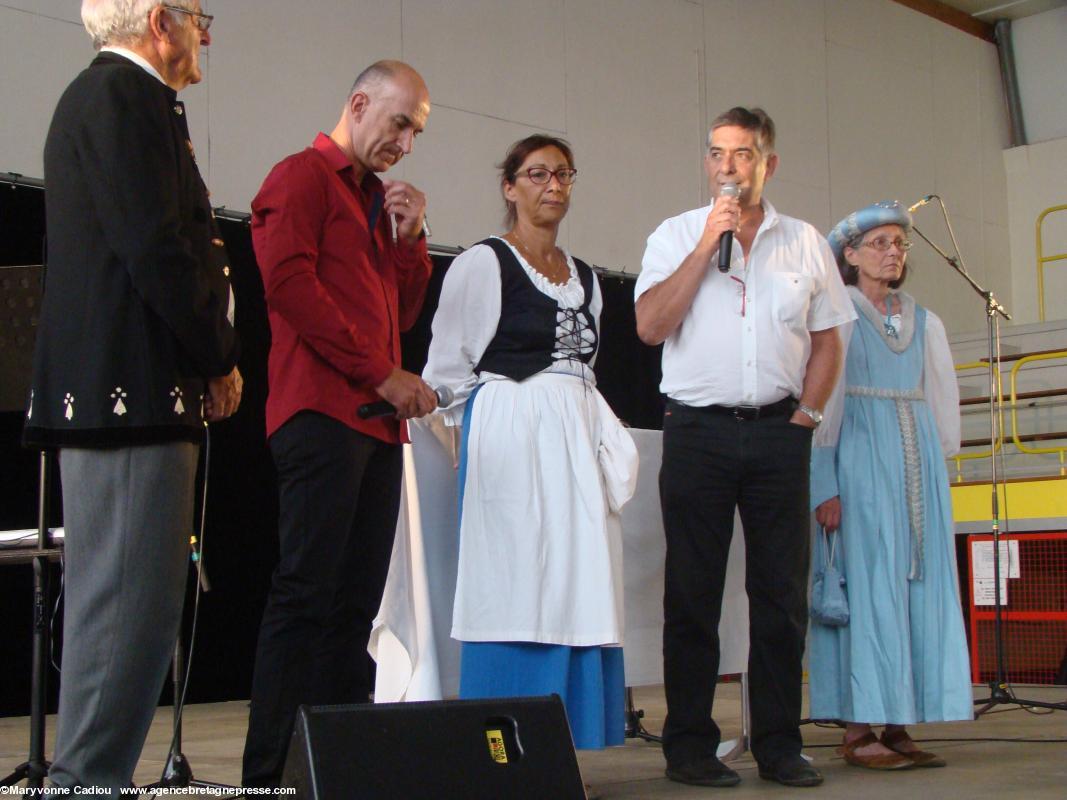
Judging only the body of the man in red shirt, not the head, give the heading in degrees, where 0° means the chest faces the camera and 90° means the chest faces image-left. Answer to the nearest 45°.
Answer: approximately 315°

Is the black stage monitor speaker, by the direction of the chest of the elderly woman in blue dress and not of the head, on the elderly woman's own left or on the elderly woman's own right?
on the elderly woman's own right

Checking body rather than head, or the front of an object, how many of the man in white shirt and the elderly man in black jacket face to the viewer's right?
1

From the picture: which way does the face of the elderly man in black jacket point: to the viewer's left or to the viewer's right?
to the viewer's right

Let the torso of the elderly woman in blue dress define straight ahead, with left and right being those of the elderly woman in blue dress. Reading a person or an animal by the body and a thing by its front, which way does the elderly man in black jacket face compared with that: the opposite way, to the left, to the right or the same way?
to the left

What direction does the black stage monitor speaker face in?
away from the camera

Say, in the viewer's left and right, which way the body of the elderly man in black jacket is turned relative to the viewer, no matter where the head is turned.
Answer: facing to the right of the viewer

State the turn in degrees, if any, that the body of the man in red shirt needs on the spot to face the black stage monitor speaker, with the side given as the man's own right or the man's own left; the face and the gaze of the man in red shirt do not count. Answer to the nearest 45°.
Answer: approximately 45° to the man's own right
